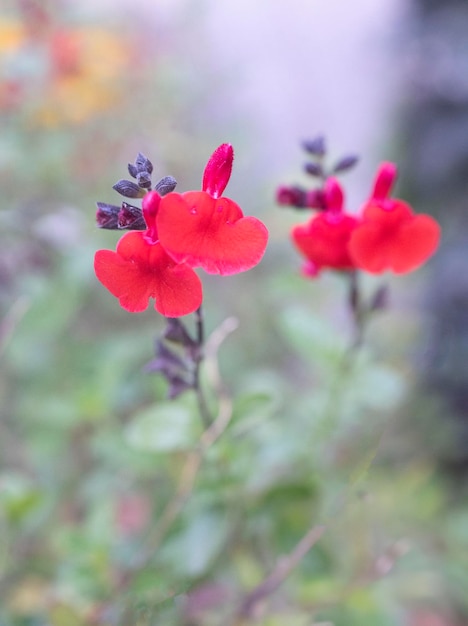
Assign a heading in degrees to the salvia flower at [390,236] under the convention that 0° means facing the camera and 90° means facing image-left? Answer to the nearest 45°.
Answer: approximately 0°

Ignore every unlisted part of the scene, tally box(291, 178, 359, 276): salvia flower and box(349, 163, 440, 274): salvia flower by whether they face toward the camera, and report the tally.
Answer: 2

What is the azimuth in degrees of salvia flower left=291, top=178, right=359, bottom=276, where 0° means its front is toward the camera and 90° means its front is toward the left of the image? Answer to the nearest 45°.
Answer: approximately 0°
